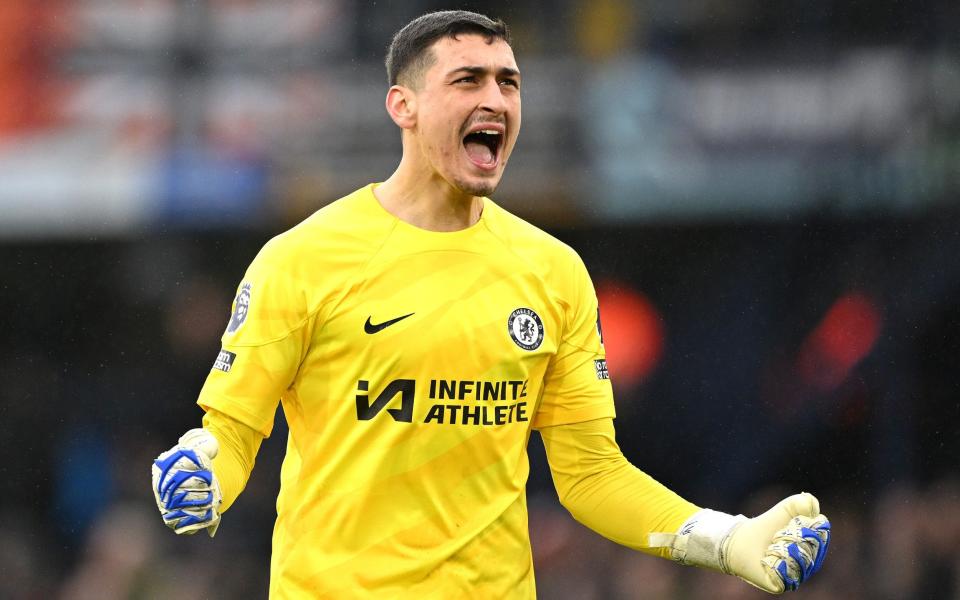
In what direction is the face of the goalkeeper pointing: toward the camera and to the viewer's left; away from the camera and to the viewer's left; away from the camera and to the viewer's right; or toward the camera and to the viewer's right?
toward the camera and to the viewer's right

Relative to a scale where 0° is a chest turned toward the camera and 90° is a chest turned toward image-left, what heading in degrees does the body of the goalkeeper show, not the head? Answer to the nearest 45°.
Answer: approximately 315°
